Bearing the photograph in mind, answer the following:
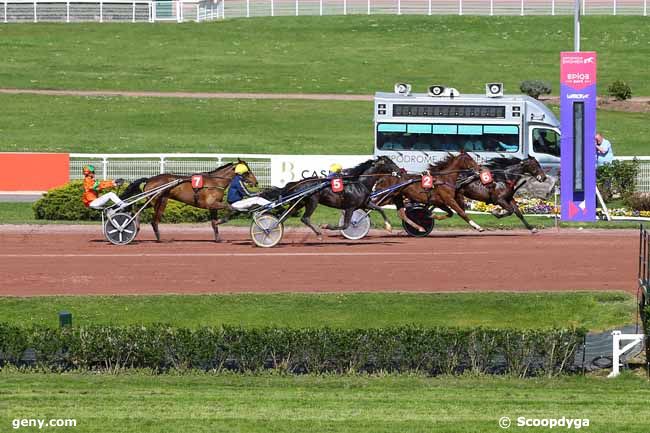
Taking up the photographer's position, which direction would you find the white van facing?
facing to the right of the viewer

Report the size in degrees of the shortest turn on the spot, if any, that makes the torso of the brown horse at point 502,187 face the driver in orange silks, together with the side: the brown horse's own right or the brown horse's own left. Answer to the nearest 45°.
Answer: approximately 180°

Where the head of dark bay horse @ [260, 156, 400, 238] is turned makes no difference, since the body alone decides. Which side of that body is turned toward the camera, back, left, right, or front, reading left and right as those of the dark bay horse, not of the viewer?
right

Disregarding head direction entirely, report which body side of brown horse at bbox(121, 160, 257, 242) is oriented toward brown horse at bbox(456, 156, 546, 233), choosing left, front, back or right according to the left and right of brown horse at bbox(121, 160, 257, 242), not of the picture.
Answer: front

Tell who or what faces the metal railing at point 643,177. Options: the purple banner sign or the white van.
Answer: the white van

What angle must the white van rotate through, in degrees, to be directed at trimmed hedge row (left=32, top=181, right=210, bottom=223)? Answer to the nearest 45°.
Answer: approximately 135° to its right

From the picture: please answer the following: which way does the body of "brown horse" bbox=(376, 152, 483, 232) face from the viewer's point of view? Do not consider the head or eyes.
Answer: to the viewer's right

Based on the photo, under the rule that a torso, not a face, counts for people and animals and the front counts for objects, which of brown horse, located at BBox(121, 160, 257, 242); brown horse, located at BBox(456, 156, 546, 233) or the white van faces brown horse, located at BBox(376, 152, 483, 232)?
brown horse, located at BBox(121, 160, 257, 242)

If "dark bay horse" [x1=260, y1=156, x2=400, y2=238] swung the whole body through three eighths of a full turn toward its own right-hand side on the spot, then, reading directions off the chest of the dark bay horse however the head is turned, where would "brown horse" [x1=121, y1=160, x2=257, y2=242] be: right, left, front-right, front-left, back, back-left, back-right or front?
front-right

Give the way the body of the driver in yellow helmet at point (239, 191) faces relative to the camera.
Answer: to the viewer's right

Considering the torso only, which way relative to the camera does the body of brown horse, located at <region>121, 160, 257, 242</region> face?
to the viewer's right

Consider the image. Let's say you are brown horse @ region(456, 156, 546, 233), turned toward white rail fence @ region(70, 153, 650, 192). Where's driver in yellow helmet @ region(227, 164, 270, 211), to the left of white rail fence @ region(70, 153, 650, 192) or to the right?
left

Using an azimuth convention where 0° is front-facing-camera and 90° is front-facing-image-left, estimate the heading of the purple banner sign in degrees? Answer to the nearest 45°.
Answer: approximately 0°
